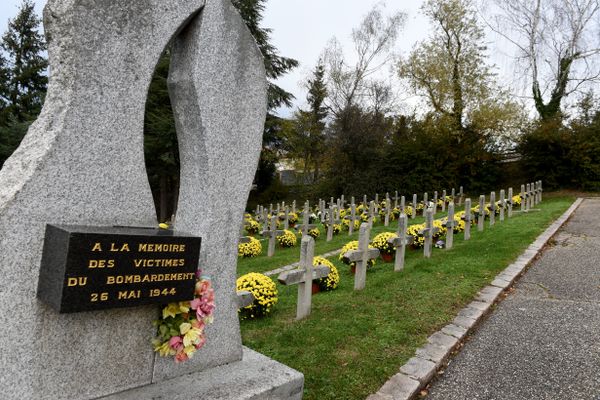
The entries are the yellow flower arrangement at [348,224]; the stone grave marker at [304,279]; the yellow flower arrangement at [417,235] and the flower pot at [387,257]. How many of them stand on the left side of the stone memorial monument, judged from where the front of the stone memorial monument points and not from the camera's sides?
4

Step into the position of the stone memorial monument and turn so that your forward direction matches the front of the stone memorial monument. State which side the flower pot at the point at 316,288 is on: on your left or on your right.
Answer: on your left

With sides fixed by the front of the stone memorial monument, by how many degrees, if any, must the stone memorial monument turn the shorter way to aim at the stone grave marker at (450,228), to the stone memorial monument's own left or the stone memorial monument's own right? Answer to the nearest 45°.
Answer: approximately 90° to the stone memorial monument's own left

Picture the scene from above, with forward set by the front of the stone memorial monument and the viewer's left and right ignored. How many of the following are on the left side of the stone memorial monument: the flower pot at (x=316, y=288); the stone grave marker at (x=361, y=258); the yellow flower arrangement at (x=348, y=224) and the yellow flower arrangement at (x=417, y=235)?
4

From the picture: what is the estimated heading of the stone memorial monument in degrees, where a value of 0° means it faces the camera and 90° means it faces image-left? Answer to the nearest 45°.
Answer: approximately 315°

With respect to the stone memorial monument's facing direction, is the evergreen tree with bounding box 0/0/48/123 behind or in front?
behind

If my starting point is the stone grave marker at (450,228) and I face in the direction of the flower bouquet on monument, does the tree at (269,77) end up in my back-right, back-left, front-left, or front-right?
back-right

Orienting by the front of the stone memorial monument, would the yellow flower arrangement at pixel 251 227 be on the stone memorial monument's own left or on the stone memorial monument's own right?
on the stone memorial monument's own left

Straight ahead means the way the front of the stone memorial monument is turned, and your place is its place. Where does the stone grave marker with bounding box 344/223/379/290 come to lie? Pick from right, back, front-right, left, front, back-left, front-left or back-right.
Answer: left

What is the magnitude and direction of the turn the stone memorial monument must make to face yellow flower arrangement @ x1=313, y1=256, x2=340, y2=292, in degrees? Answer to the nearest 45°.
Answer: approximately 90° to its left
